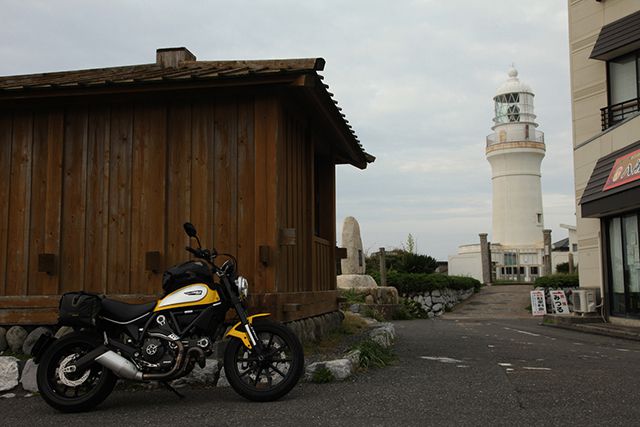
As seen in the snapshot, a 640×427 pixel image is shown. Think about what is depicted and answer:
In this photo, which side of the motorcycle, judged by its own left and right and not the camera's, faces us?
right

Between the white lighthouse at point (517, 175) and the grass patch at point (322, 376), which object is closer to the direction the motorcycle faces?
the grass patch

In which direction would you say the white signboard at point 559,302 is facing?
toward the camera

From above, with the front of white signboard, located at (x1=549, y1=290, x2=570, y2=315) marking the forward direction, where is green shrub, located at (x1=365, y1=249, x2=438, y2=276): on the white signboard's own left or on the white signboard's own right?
on the white signboard's own right

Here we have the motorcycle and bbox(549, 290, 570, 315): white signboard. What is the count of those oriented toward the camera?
1

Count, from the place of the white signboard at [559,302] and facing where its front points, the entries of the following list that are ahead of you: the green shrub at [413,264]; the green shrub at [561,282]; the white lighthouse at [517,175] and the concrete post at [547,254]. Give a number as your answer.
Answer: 0

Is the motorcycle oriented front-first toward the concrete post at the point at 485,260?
no

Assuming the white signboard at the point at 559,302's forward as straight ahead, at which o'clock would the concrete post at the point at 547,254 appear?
The concrete post is roughly at 6 o'clock from the white signboard.

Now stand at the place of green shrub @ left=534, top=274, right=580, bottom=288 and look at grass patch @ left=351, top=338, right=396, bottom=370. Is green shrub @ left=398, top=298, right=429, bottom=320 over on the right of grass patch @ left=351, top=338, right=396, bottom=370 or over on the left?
right

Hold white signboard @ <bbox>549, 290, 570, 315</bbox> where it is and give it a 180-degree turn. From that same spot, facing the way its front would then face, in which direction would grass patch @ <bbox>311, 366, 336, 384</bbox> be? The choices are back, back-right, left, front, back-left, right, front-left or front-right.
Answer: back

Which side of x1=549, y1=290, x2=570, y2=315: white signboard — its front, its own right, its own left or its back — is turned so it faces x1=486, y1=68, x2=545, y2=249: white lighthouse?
back

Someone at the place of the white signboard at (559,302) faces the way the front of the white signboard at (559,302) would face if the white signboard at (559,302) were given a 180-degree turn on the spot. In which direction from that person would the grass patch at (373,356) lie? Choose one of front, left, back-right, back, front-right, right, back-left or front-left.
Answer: back

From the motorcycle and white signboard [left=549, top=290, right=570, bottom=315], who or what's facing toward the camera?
the white signboard

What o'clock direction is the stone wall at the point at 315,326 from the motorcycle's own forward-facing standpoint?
The stone wall is roughly at 10 o'clock from the motorcycle.

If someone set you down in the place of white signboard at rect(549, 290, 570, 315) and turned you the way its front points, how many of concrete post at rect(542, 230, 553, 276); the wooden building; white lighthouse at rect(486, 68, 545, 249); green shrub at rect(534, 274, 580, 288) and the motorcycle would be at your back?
3

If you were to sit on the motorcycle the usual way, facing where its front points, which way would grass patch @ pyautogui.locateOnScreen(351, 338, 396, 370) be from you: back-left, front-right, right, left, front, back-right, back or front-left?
front-left

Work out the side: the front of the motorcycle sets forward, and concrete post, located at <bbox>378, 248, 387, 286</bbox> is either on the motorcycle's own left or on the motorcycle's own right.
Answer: on the motorcycle's own left

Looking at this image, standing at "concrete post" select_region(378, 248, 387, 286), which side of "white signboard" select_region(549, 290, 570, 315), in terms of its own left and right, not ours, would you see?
right
